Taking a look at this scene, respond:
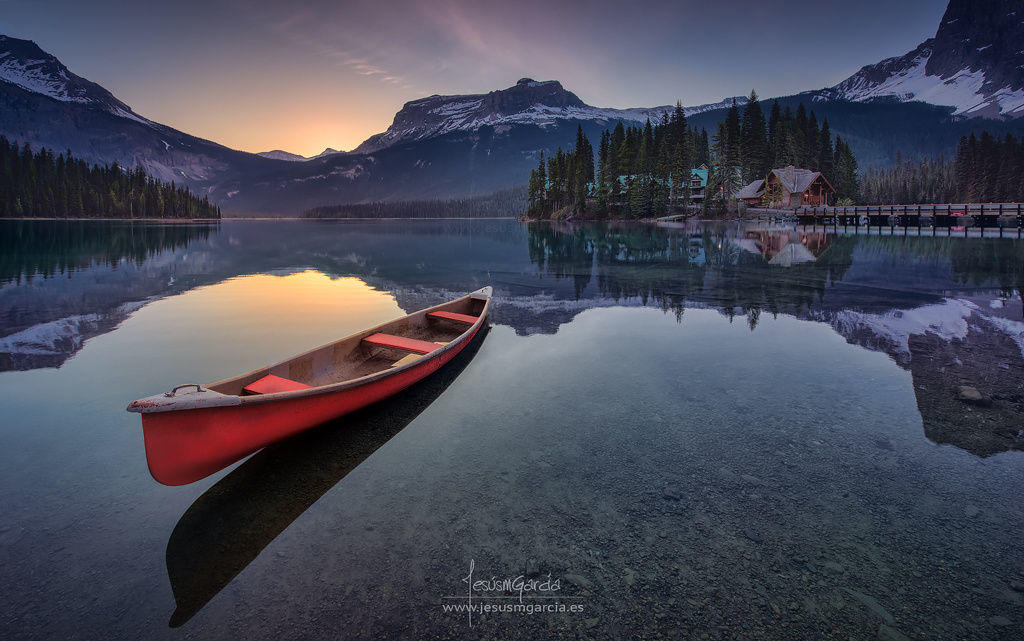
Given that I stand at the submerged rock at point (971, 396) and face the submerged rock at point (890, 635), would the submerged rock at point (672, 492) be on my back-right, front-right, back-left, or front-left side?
front-right

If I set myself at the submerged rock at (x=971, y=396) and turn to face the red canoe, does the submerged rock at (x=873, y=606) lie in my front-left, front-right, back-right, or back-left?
front-left

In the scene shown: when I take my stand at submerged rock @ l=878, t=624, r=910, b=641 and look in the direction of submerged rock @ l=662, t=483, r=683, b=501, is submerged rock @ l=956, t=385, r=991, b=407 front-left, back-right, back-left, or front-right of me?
front-right

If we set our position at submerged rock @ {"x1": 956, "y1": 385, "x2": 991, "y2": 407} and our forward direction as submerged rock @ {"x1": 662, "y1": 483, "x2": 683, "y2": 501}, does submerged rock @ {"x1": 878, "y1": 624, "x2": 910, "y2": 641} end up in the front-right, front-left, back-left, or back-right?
front-left
